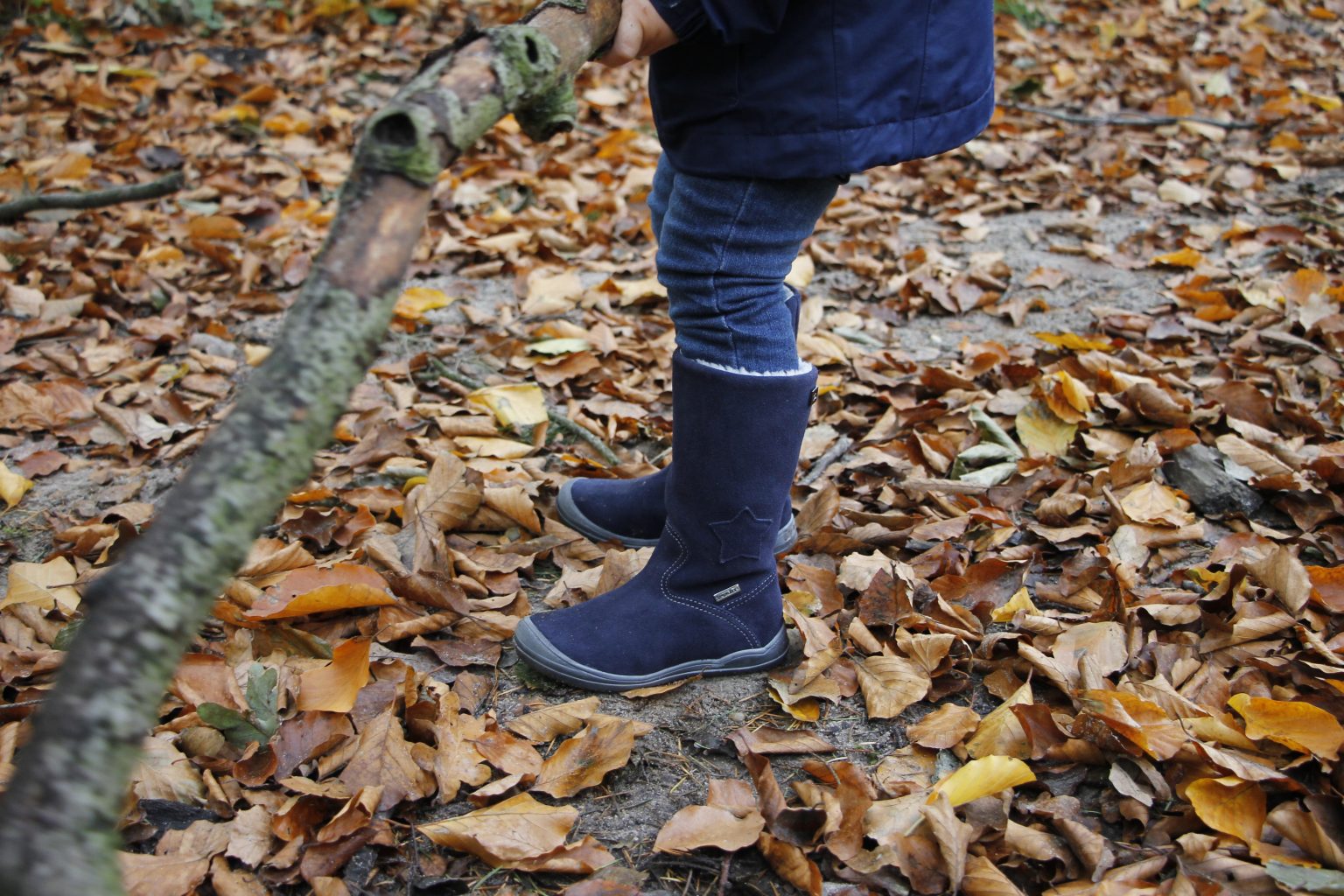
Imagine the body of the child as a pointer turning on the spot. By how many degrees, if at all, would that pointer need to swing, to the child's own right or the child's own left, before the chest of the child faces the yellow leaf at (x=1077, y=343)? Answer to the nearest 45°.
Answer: approximately 135° to the child's own right

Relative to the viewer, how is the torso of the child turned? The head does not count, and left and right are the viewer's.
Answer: facing to the left of the viewer

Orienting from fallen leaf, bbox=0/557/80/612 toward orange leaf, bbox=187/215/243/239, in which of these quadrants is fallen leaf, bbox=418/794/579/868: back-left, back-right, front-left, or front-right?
back-right

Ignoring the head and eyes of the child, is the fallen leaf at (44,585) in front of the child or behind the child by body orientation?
in front
